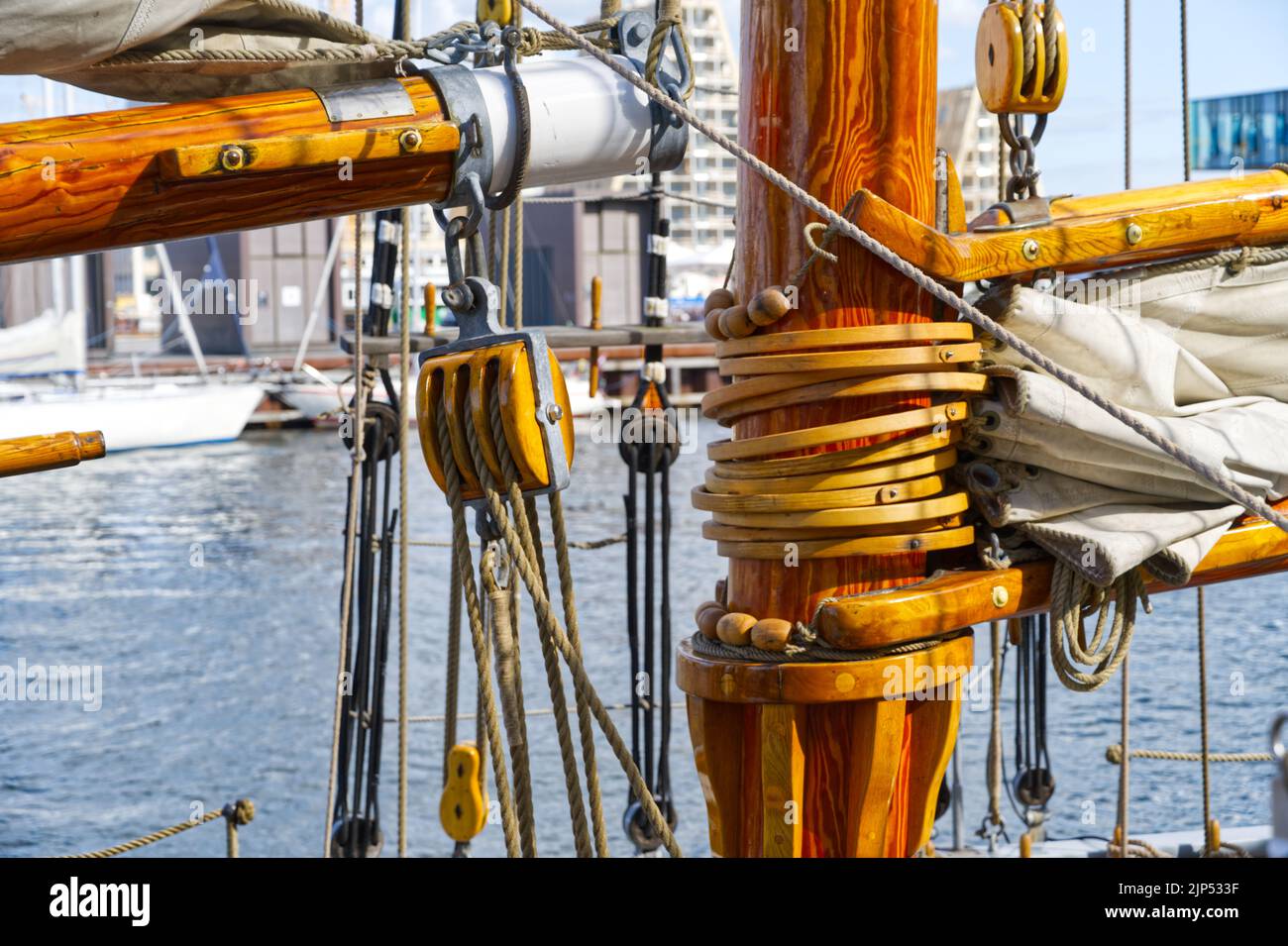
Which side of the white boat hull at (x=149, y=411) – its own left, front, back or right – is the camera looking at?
right

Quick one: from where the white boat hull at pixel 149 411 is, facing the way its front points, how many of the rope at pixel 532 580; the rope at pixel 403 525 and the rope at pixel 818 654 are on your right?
3

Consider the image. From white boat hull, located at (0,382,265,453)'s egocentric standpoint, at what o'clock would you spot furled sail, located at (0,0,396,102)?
The furled sail is roughly at 3 o'clock from the white boat hull.

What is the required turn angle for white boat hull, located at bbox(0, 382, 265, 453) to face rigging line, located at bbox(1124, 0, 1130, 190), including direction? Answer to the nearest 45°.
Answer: approximately 90° to its right

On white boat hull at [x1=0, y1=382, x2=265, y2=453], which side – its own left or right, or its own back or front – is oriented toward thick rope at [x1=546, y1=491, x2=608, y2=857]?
right

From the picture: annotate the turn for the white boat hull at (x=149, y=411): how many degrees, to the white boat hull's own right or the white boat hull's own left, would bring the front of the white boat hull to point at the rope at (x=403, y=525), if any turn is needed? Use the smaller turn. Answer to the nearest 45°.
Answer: approximately 90° to the white boat hull's own right

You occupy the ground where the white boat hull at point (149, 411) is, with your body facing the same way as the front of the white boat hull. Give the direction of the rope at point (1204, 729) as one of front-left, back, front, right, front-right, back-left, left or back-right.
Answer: right

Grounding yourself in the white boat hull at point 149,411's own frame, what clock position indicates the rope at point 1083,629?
The rope is roughly at 3 o'clock from the white boat hull.

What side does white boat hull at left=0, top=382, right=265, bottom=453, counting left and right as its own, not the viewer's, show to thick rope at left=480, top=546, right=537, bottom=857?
right

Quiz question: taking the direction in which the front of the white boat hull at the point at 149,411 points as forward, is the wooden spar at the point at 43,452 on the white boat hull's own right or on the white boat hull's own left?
on the white boat hull's own right

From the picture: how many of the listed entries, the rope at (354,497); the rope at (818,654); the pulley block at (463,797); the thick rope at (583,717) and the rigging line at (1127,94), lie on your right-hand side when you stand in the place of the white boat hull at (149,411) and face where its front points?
5

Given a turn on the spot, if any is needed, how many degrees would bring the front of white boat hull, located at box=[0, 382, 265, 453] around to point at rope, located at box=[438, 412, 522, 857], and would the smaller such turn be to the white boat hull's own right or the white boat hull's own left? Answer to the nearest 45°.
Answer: approximately 90° to the white boat hull's own right

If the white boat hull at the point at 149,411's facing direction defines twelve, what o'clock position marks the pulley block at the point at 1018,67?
The pulley block is roughly at 3 o'clock from the white boat hull.

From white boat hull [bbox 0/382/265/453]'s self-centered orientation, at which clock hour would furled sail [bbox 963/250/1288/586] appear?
The furled sail is roughly at 3 o'clock from the white boat hull.

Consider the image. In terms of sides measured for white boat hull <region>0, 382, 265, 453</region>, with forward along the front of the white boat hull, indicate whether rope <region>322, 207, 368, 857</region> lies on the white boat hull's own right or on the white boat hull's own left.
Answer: on the white boat hull's own right
